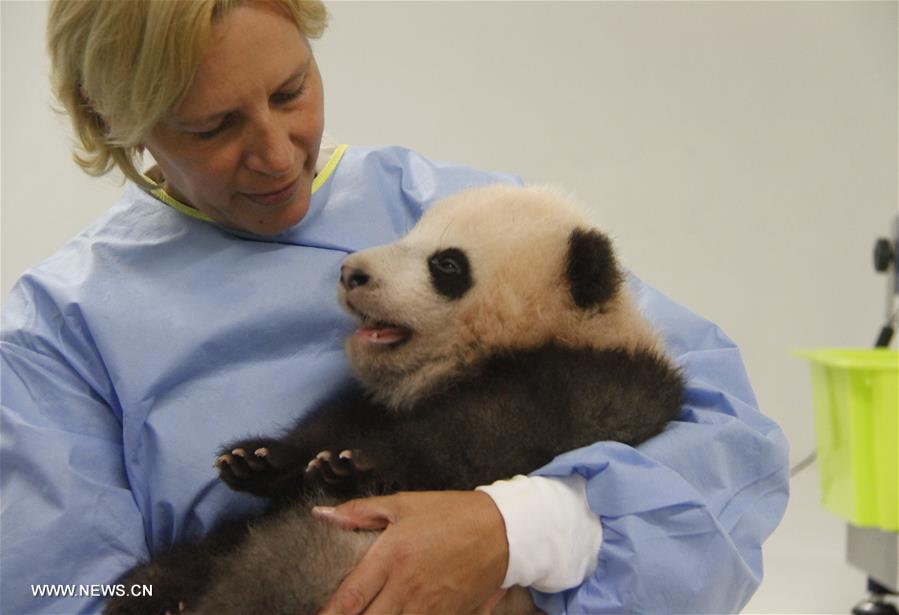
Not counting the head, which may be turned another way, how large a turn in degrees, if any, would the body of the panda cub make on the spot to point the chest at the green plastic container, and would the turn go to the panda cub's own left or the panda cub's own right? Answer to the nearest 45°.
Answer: approximately 135° to the panda cub's own left

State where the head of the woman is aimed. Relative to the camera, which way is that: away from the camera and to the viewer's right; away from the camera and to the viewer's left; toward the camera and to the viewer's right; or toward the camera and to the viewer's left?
toward the camera and to the viewer's right
